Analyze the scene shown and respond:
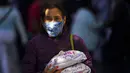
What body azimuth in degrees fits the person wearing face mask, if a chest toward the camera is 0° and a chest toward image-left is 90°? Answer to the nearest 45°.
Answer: approximately 0°
